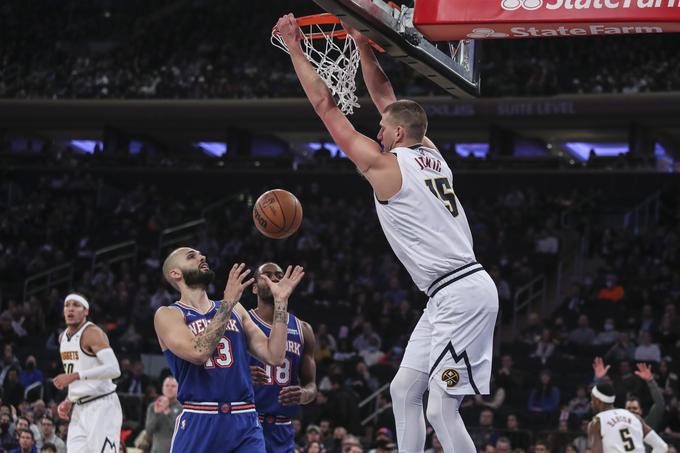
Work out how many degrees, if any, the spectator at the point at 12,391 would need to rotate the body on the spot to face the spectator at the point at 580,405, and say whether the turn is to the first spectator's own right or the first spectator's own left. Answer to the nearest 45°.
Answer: approximately 45° to the first spectator's own left

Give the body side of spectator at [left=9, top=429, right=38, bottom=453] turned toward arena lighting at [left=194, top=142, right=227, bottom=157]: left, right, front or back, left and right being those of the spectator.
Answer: back

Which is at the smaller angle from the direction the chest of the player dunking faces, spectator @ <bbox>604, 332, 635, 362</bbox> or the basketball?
the basketball

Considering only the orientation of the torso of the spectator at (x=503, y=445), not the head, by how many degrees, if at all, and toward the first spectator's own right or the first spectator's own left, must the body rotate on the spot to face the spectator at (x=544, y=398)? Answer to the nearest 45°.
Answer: approximately 180°

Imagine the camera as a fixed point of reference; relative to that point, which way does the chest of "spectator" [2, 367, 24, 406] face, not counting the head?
toward the camera

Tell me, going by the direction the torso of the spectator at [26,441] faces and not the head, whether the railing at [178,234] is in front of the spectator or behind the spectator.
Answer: behind

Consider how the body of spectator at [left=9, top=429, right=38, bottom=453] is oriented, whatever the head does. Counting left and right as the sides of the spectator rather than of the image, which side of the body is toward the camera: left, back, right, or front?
front

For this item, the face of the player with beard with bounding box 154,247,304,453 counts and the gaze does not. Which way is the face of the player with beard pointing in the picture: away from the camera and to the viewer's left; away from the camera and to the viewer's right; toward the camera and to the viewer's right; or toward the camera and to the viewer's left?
toward the camera and to the viewer's right

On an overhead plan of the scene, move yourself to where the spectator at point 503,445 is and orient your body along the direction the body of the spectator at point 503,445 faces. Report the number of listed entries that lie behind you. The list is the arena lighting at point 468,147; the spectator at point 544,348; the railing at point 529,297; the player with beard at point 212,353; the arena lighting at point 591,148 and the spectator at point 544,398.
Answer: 5

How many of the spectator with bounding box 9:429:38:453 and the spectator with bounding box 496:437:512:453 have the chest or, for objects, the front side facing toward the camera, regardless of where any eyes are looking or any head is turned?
2
